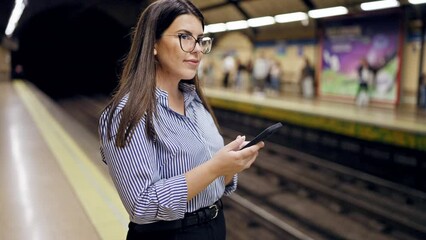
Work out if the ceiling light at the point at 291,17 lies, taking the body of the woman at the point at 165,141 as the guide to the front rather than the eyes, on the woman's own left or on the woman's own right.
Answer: on the woman's own left

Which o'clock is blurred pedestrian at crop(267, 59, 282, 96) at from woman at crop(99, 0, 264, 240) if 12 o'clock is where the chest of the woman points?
The blurred pedestrian is roughly at 8 o'clock from the woman.

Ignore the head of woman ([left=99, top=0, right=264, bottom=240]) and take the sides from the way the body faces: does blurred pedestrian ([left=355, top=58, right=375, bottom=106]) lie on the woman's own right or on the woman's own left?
on the woman's own left

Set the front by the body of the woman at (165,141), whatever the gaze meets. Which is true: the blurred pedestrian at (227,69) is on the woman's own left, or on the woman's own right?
on the woman's own left

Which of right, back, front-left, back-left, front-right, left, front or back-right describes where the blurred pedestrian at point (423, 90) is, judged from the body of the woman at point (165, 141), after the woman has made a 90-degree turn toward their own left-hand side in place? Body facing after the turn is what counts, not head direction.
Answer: front

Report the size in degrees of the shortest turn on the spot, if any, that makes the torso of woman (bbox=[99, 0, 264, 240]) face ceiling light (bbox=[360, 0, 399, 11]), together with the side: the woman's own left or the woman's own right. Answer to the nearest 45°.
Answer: approximately 90° to the woman's own left

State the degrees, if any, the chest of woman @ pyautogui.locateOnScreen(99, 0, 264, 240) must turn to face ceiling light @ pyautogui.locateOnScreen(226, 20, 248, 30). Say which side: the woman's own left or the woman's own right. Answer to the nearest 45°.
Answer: approximately 135° to the woman's own left

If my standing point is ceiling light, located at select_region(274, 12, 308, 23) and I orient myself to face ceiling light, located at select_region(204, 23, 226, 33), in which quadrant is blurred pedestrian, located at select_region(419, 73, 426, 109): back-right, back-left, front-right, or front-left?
back-right

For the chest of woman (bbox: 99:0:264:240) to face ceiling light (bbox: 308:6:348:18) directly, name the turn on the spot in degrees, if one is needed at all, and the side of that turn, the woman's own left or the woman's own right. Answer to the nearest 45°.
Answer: approximately 90° to the woman's own left

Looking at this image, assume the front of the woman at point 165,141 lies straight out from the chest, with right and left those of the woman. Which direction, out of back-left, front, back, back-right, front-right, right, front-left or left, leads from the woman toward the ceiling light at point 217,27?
back-left

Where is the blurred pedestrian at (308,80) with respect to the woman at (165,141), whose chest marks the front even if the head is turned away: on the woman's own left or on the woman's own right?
on the woman's own left
